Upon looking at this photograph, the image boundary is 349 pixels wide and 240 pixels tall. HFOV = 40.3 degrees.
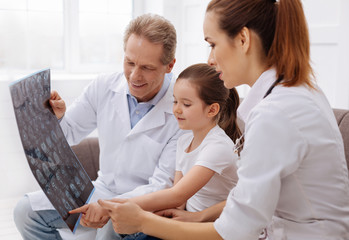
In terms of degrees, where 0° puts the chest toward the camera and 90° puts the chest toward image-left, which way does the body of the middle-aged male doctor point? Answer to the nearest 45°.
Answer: approximately 45°

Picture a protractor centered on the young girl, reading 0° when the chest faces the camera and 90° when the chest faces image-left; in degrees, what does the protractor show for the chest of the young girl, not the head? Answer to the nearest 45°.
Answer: approximately 45°

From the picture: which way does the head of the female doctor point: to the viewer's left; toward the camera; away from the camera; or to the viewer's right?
to the viewer's left

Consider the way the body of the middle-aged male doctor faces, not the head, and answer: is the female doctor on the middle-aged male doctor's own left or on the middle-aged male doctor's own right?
on the middle-aged male doctor's own left
